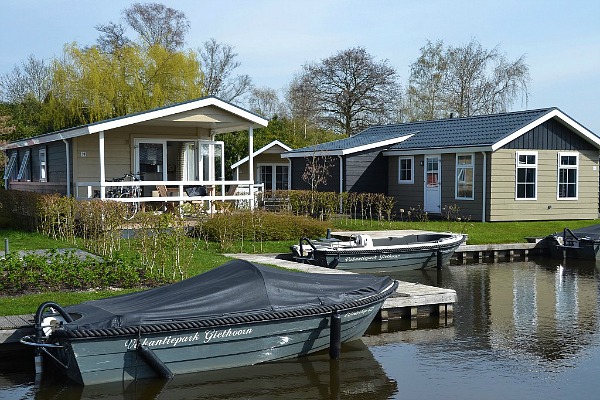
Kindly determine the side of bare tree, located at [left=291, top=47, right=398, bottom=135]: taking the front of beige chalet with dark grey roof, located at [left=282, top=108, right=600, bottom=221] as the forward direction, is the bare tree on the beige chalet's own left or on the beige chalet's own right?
on the beige chalet's own right

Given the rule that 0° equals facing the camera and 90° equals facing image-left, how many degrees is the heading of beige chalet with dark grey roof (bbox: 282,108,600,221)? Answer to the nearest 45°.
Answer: approximately 45°

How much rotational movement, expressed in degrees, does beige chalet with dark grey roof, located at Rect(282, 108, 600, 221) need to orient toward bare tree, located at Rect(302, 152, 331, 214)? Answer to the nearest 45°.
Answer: approximately 45° to its right

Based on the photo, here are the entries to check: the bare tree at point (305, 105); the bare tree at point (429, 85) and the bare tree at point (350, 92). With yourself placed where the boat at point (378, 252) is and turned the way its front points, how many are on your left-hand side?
3

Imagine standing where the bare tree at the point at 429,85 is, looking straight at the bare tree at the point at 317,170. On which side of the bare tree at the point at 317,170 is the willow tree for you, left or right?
right

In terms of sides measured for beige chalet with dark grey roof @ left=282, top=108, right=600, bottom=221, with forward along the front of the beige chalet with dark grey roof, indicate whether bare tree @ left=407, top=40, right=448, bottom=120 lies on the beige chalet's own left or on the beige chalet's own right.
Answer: on the beige chalet's own right

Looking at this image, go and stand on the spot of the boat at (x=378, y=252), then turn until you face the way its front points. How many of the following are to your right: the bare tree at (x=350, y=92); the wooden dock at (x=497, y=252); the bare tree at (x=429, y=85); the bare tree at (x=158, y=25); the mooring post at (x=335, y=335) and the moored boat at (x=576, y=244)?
1

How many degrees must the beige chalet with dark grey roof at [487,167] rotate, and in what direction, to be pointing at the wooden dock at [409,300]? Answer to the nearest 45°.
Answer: approximately 45° to its left

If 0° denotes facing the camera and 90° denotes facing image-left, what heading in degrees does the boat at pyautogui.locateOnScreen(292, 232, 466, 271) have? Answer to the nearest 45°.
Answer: approximately 270°

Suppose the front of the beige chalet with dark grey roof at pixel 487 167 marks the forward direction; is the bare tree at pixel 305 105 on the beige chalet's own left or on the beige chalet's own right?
on the beige chalet's own right

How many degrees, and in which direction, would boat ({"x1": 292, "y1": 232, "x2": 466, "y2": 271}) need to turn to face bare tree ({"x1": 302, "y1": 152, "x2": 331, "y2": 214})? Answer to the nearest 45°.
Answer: approximately 90° to its left

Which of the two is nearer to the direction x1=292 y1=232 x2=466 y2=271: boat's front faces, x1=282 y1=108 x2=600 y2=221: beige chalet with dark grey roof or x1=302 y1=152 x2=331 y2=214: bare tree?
the beige chalet with dark grey roof

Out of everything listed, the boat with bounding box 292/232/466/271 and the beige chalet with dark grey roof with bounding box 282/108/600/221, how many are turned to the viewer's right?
1
